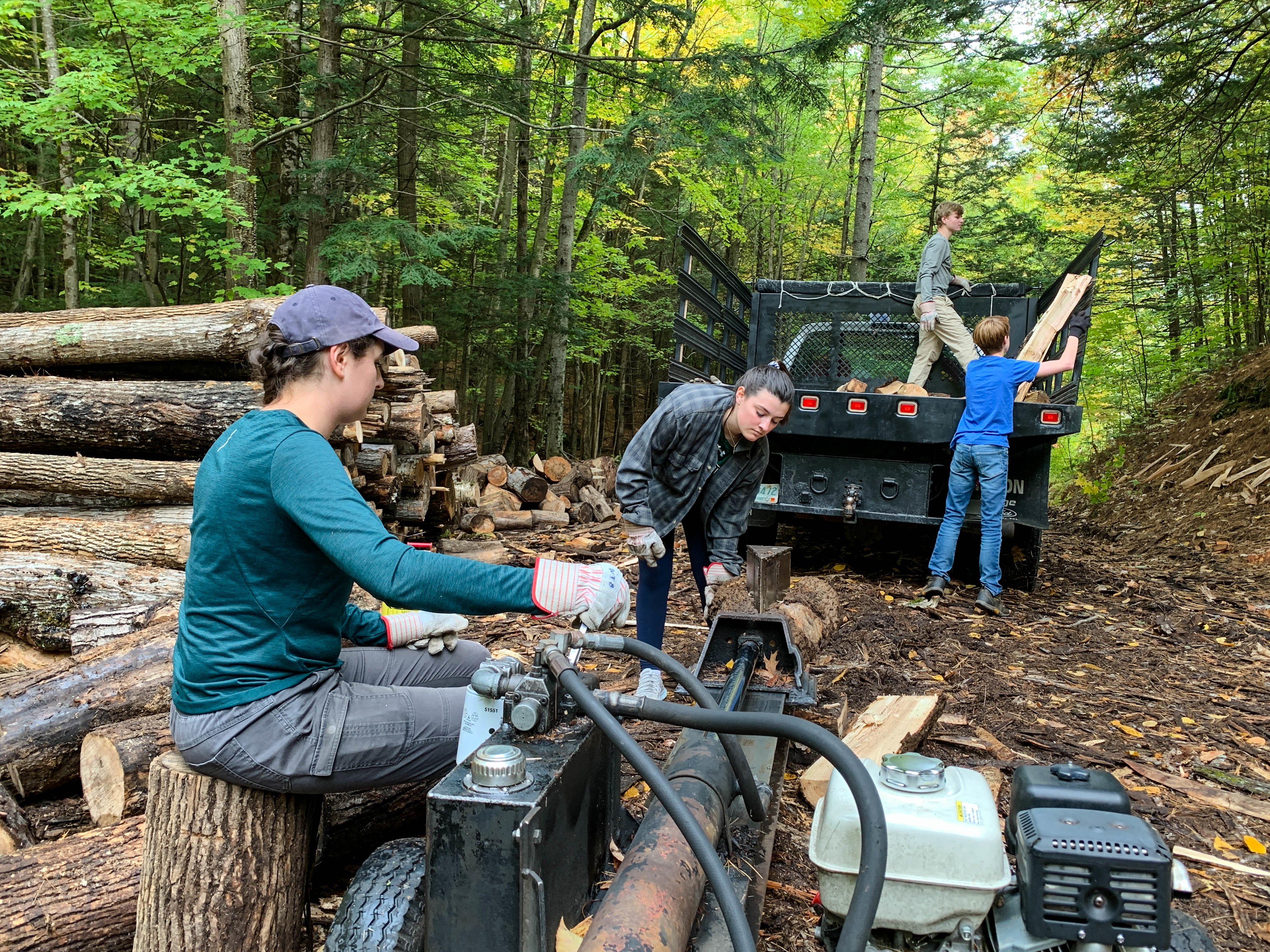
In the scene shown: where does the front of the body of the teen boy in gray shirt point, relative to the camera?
to the viewer's right

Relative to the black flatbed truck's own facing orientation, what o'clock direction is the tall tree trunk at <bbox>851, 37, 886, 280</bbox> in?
The tall tree trunk is roughly at 12 o'clock from the black flatbed truck.

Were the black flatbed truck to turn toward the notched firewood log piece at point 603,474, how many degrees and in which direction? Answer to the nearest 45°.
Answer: approximately 45° to its left

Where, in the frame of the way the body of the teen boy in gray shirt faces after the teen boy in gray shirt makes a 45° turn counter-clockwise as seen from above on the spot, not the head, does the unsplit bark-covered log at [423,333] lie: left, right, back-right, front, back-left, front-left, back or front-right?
back-left

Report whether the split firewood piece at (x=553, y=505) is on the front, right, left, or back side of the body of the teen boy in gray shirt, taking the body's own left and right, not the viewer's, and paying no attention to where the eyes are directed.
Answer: back

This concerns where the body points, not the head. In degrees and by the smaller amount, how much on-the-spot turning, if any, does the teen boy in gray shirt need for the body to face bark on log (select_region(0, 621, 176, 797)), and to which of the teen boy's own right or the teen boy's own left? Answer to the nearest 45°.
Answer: approximately 135° to the teen boy's own right

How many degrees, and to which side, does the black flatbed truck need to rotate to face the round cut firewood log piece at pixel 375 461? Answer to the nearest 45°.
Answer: approximately 90° to its left

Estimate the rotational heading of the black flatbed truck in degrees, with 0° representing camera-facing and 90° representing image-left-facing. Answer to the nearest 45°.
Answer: approximately 180°

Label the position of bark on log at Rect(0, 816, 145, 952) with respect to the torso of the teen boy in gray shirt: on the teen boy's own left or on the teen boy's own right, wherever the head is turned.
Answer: on the teen boy's own right

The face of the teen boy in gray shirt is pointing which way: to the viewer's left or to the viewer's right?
to the viewer's right

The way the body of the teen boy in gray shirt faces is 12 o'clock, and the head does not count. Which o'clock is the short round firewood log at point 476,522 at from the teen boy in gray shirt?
The short round firewood log is roughly at 6 o'clock from the teen boy in gray shirt.
